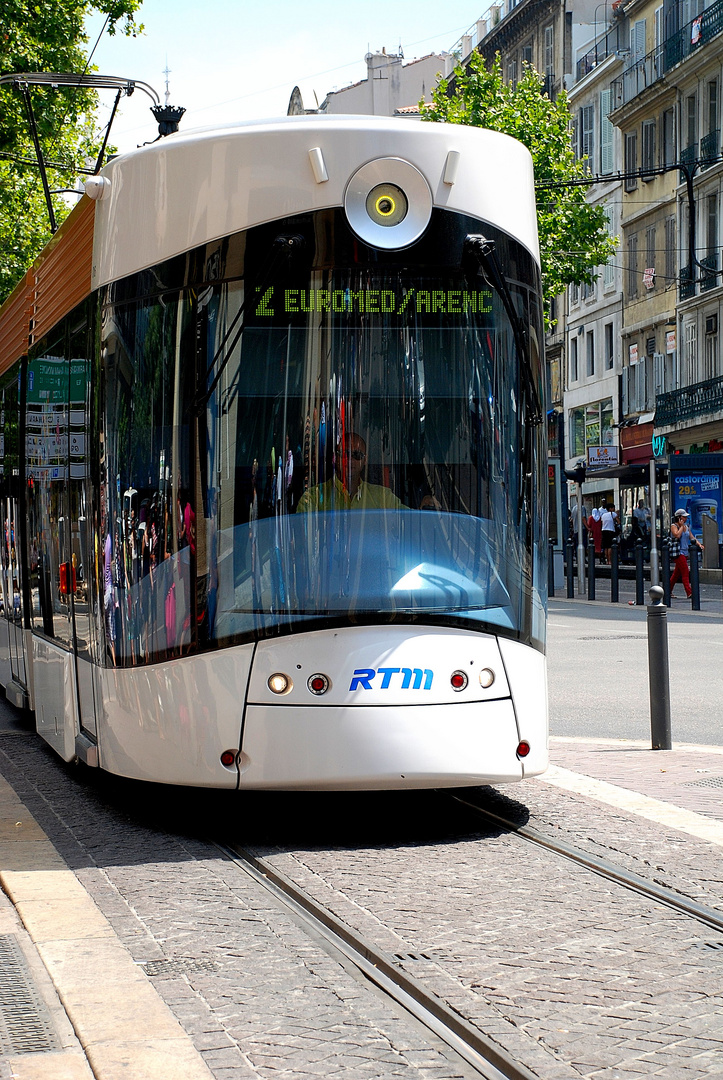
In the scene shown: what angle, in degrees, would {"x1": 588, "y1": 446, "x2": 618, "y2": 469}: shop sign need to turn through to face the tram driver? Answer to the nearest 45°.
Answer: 0° — it already faces them

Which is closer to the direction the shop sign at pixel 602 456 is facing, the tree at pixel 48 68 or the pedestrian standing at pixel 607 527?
the tree

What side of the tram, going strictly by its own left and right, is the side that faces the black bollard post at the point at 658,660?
left

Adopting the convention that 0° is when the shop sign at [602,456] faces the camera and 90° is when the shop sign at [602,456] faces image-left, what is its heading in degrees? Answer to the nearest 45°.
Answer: approximately 0°

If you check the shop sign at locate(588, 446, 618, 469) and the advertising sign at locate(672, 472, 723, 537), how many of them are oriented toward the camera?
2

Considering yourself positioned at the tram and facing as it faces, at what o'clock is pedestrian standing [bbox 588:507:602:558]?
The pedestrian standing is roughly at 8 o'clock from the tram.

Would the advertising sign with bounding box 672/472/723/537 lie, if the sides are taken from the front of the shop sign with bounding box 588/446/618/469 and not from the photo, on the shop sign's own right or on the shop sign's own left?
on the shop sign's own left

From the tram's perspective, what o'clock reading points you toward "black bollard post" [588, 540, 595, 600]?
The black bollard post is roughly at 8 o'clock from the tram.
